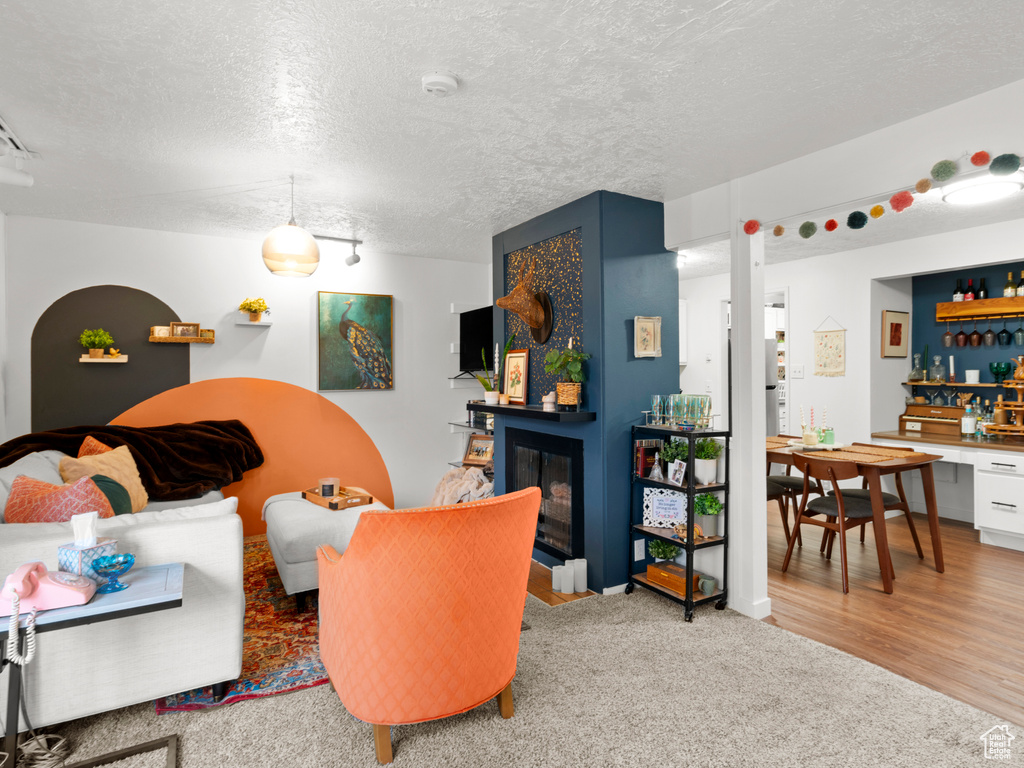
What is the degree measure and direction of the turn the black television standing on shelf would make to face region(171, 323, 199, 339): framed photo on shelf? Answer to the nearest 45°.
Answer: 0° — it already faces it

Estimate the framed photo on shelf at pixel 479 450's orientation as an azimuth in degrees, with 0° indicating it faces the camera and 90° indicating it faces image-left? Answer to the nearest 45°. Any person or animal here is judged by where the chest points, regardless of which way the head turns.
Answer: approximately 0°

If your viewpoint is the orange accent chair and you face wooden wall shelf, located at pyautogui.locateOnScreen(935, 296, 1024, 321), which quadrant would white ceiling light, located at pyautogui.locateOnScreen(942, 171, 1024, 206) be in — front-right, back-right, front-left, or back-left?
front-right

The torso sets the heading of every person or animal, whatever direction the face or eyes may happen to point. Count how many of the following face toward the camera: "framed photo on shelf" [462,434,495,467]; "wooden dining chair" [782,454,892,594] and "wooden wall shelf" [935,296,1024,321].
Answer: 2

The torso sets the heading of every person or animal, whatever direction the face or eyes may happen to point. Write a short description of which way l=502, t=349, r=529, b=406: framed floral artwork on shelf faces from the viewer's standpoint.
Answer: facing the viewer and to the left of the viewer

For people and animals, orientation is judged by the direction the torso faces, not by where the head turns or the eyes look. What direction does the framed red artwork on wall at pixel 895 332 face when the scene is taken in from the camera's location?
facing the viewer and to the right of the viewer

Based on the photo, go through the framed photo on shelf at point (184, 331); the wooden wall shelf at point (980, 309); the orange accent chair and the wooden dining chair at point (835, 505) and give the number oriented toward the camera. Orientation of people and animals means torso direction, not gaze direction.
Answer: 2

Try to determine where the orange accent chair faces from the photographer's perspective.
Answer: facing away from the viewer and to the left of the viewer

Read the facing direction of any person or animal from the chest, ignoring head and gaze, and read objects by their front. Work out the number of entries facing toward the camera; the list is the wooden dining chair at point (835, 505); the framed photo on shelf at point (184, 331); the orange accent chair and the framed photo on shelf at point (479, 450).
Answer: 2

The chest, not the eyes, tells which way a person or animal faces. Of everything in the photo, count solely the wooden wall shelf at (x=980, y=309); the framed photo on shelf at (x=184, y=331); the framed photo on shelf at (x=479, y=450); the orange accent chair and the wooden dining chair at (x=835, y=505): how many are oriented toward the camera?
3

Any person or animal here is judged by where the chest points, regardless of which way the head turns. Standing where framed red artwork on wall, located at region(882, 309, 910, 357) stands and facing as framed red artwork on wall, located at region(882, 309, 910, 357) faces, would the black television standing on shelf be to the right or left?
on its right

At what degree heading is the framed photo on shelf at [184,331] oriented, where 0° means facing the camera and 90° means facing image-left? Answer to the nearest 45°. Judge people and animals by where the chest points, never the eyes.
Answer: approximately 0°

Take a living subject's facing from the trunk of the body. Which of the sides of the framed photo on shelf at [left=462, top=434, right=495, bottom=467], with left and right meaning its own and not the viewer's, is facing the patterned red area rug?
front

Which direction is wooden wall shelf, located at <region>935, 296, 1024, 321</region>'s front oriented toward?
toward the camera

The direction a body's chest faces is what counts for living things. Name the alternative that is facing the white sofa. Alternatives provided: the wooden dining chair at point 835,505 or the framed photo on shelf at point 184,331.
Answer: the framed photo on shelf

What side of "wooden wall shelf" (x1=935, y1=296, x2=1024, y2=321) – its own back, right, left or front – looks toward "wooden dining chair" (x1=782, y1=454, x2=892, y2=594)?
front
